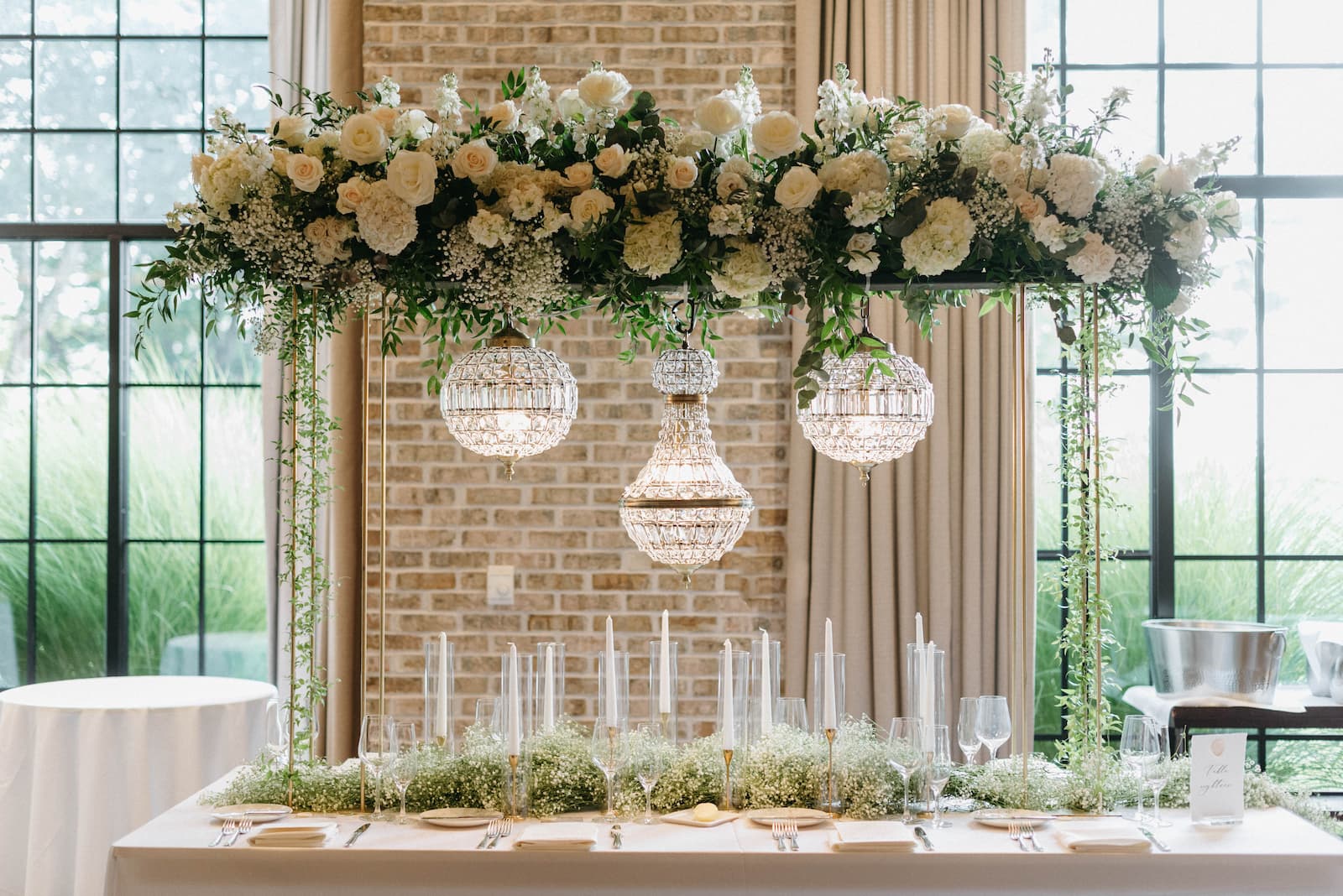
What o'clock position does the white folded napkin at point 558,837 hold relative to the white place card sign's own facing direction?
The white folded napkin is roughly at 2 o'clock from the white place card sign.

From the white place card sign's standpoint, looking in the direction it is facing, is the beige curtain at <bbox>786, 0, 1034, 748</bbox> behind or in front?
behind

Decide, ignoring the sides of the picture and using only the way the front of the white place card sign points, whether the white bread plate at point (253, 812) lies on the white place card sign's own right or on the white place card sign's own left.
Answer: on the white place card sign's own right

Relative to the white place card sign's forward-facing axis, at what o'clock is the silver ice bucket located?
The silver ice bucket is roughly at 6 o'clock from the white place card sign.

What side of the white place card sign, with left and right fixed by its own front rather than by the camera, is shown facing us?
front
